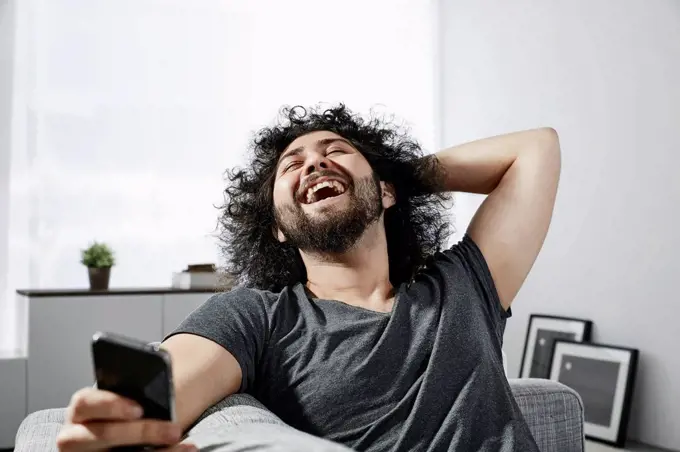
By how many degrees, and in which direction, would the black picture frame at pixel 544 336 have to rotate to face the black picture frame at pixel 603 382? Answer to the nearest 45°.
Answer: approximately 90° to its left

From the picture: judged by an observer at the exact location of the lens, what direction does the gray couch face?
facing the viewer

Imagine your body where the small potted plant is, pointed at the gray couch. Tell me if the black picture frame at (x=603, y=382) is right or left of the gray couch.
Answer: left

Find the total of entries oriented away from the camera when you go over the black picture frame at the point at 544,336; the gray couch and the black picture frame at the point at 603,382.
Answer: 0

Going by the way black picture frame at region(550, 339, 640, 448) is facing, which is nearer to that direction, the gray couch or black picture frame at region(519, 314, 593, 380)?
the gray couch

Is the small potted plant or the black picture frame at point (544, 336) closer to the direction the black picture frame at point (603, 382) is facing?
the small potted plant

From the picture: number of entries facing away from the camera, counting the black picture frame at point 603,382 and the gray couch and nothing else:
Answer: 0

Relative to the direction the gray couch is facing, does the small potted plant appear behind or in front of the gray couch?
behind

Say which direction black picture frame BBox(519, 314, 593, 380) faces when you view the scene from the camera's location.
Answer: facing the viewer and to the left of the viewer

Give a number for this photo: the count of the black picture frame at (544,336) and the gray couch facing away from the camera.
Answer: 0

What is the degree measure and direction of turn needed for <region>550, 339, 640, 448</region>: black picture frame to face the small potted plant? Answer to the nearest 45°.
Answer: approximately 45° to its right

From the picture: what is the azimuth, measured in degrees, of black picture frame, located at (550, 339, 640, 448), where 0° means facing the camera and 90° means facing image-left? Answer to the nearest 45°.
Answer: approximately 45°

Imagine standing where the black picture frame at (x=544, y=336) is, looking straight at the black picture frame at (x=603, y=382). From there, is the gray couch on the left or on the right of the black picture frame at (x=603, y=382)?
right
